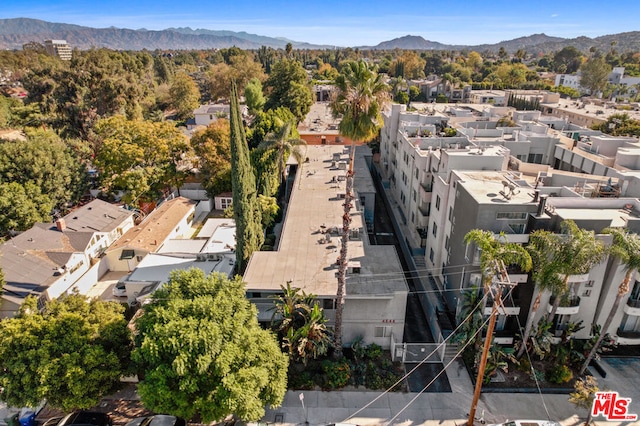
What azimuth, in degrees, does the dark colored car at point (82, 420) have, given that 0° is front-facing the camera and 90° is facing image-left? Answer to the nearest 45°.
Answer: approximately 90°

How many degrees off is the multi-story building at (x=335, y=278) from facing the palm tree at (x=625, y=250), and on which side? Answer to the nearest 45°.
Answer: approximately 90° to its left

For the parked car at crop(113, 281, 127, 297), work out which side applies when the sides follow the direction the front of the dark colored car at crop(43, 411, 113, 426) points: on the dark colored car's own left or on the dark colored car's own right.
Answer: on the dark colored car's own right

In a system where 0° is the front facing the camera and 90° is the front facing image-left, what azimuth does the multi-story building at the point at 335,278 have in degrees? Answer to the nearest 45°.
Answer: approximately 0°

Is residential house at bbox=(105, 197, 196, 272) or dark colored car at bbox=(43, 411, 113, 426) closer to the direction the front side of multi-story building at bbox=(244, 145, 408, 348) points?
the dark colored car

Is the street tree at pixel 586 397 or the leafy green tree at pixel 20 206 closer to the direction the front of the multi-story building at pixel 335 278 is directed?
the street tree

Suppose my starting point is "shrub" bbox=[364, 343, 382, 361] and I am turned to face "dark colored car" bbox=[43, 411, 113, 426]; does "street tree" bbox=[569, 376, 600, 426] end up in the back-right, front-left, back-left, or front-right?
back-left

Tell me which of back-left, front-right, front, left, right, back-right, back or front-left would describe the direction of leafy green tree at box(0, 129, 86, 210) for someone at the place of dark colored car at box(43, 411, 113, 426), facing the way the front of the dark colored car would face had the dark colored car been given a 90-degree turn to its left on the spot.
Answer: back

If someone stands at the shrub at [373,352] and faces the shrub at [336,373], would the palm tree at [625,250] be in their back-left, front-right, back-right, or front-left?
back-left

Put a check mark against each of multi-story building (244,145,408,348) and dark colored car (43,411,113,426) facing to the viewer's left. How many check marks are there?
1

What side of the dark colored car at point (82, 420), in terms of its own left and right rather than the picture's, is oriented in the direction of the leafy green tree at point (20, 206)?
right

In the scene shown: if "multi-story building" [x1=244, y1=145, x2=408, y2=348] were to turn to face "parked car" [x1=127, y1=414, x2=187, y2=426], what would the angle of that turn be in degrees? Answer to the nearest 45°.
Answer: approximately 45° to its right

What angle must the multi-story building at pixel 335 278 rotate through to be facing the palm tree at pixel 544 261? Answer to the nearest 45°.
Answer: approximately 90° to its left

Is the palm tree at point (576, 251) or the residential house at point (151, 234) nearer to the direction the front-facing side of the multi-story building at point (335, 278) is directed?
the palm tree
